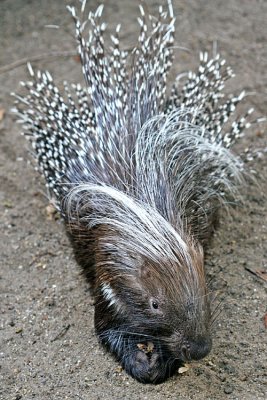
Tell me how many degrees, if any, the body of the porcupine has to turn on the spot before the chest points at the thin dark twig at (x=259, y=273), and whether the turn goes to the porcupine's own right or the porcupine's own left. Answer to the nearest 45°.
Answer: approximately 45° to the porcupine's own left

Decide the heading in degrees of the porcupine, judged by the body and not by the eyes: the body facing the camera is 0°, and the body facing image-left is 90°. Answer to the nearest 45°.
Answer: approximately 315°
